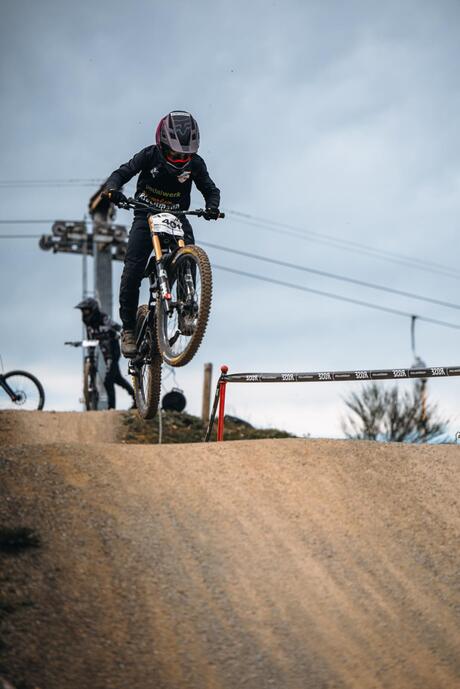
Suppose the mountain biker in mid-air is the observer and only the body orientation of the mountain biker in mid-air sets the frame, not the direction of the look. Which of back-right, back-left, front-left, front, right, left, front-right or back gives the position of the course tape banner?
back-left

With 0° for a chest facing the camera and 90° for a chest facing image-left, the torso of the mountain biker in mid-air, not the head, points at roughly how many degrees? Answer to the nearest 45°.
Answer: approximately 0°

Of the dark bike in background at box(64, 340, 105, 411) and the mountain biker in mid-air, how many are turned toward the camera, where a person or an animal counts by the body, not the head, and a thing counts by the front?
2

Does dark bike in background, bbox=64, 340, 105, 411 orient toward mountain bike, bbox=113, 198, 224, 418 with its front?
yes

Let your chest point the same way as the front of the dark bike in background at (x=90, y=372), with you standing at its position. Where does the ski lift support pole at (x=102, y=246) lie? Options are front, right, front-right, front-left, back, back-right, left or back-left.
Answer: back

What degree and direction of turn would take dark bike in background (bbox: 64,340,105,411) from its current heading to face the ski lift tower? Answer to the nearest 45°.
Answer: approximately 180°

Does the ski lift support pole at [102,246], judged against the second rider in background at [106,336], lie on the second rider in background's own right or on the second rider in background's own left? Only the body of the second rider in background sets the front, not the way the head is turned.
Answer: on the second rider in background's own right

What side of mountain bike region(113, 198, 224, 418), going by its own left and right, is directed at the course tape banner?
left

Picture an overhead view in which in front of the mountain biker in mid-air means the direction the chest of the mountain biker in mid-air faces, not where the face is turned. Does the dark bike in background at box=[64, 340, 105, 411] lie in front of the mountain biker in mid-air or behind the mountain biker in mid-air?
behind

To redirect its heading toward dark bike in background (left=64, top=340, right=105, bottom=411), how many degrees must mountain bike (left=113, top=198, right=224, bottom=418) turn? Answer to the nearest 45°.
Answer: approximately 135° to its left

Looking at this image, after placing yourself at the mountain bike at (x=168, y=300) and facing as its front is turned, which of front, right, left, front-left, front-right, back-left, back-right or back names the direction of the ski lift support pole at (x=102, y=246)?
back-left
